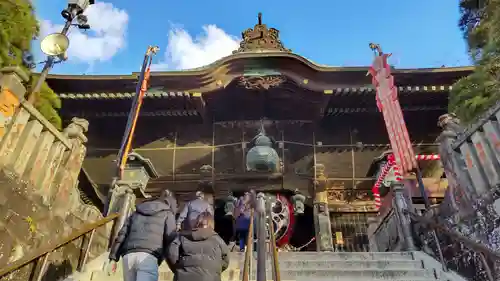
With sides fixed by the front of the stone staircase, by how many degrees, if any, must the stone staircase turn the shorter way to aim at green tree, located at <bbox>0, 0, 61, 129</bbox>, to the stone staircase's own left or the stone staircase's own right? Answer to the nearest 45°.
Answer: approximately 90° to the stone staircase's own right

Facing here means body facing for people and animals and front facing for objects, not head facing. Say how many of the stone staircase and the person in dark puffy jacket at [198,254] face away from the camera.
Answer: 1

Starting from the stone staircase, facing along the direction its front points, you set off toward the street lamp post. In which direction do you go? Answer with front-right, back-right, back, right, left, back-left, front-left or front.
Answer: right

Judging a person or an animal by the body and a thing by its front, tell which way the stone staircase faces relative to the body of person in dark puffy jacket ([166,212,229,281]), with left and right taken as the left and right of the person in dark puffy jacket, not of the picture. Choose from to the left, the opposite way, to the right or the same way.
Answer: the opposite way

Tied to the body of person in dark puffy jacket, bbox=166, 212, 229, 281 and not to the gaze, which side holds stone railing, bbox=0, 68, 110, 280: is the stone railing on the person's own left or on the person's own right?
on the person's own left

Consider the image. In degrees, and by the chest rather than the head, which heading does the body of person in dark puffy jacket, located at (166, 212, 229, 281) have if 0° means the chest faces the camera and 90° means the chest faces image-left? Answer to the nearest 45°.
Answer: approximately 180°

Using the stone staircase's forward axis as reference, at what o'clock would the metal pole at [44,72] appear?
The metal pole is roughly at 3 o'clock from the stone staircase.
